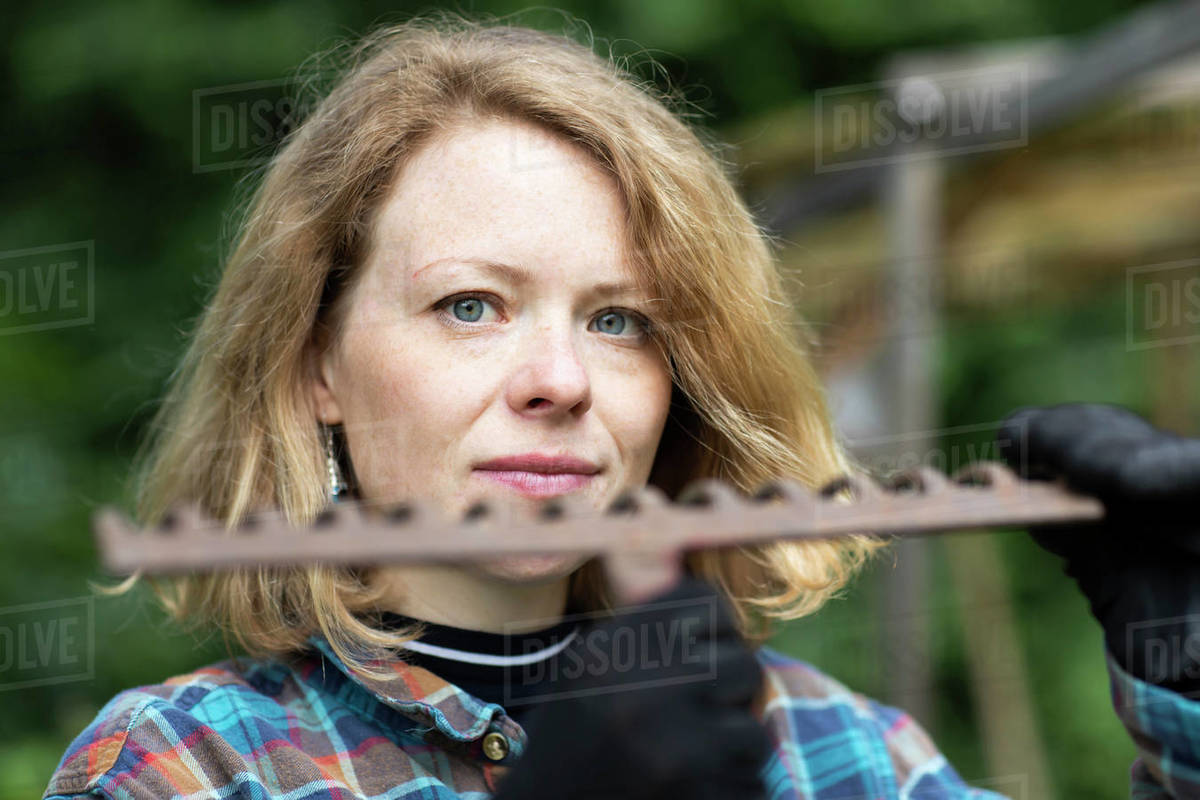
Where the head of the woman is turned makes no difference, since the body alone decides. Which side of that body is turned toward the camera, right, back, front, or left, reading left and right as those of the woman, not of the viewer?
front
